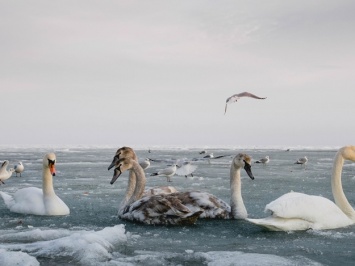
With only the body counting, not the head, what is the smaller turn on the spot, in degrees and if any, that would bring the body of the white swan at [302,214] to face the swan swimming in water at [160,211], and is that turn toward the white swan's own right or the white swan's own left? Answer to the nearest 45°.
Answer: approximately 180°

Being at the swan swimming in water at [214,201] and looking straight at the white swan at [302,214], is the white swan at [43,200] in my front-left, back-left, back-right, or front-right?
back-right

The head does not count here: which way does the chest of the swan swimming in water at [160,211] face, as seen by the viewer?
to the viewer's left

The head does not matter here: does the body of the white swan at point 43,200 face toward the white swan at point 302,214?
yes

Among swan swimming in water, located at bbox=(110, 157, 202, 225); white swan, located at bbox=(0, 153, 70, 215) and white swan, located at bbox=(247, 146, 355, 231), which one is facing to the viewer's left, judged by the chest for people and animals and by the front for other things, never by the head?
the swan swimming in water

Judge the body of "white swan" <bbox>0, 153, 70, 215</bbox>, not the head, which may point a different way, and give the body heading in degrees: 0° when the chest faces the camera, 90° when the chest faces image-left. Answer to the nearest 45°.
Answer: approximately 315°

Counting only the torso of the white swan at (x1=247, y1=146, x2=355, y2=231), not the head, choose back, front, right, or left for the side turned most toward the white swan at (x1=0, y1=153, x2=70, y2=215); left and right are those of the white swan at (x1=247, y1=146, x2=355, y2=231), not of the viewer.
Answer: back

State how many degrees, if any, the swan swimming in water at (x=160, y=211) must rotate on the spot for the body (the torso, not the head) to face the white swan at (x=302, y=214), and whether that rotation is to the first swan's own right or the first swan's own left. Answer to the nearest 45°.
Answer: approximately 135° to the first swan's own left

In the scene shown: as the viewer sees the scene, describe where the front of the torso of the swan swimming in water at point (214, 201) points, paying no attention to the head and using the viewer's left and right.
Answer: facing to the right of the viewer

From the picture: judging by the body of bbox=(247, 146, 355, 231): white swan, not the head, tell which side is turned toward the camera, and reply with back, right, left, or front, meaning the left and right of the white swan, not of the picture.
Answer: right

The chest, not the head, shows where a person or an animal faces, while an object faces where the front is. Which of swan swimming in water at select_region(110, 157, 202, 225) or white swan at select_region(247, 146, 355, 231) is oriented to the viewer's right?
the white swan
